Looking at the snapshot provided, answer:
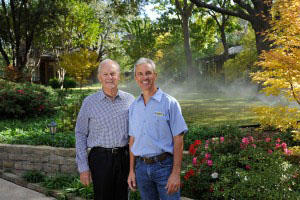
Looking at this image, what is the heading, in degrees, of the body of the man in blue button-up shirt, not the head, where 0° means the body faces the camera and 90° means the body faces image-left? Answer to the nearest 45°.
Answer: approximately 45°

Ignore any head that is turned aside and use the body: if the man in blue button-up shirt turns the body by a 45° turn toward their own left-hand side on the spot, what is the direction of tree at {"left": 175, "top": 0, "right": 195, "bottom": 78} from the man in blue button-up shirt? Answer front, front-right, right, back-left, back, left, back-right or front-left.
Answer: back

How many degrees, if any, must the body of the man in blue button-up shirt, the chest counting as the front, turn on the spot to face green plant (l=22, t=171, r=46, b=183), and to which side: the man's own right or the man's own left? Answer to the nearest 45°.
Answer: approximately 90° to the man's own right

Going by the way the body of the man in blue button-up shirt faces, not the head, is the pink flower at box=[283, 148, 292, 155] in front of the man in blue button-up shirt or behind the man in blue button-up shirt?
behind

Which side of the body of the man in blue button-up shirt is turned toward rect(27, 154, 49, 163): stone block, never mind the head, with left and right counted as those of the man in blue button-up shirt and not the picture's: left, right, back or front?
right

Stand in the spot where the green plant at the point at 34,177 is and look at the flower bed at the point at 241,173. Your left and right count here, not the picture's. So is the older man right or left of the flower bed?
right
